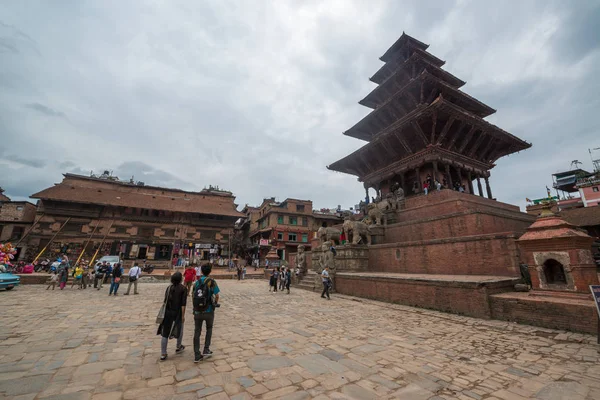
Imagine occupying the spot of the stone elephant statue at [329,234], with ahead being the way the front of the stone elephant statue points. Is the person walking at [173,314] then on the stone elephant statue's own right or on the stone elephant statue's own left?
on the stone elephant statue's own left

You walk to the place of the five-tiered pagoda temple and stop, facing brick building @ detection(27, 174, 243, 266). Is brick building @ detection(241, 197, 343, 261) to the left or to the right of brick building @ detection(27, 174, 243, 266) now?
right

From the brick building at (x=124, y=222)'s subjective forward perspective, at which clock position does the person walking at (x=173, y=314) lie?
The person walking is roughly at 12 o'clock from the brick building.

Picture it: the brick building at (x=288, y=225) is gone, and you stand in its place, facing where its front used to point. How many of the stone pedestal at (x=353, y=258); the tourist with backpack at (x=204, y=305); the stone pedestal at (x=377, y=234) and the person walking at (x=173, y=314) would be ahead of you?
4

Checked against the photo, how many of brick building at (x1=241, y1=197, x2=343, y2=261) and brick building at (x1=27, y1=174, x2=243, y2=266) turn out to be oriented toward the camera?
2

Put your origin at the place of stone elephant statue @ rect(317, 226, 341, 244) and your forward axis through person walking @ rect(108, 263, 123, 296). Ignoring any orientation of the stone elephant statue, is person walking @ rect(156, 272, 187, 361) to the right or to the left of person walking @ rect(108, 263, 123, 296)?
left

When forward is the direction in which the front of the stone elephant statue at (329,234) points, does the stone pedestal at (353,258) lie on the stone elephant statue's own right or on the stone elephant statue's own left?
on the stone elephant statue's own left

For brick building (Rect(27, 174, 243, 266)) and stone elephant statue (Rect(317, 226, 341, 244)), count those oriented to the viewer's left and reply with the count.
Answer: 1

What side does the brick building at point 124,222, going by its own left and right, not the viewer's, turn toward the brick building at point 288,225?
left

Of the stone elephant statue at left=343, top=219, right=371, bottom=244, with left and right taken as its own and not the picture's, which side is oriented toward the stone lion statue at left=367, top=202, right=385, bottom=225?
back

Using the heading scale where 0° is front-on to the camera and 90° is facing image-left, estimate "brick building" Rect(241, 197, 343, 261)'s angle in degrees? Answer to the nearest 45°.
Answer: approximately 0°

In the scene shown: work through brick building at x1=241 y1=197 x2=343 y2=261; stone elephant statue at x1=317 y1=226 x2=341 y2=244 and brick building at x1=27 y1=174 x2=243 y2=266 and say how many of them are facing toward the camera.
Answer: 2

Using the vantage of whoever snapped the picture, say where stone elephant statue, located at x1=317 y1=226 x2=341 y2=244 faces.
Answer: facing to the left of the viewer

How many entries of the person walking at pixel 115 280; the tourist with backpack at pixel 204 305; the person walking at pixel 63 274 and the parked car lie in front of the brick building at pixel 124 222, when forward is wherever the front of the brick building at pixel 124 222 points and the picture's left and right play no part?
4
